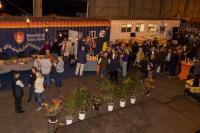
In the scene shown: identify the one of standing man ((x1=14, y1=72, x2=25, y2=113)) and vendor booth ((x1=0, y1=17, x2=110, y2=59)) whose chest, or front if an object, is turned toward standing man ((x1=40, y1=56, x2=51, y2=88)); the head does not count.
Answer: the vendor booth

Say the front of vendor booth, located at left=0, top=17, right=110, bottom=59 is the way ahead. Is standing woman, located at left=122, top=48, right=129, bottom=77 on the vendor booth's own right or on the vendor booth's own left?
on the vendor booth's own left

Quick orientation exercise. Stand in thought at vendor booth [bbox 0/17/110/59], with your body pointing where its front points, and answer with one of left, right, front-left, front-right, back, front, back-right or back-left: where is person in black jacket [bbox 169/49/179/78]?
left

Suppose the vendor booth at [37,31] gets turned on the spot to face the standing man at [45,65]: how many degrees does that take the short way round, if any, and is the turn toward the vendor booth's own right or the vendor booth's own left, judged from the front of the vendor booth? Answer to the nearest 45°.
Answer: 0° — it already faces them

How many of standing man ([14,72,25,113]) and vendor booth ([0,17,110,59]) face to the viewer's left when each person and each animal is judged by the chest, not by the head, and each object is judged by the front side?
0
